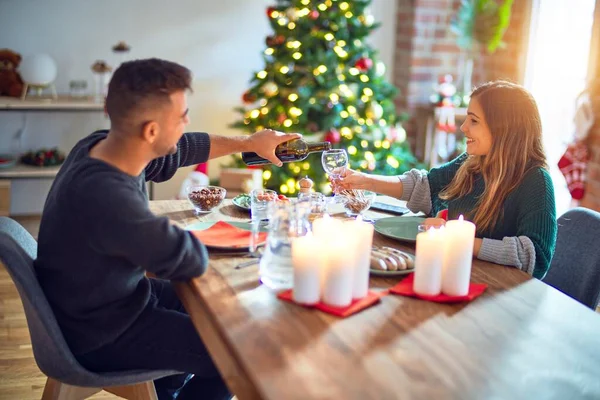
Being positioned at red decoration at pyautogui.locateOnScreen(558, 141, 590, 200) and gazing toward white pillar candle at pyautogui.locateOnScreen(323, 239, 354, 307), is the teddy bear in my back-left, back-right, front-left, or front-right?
front-right

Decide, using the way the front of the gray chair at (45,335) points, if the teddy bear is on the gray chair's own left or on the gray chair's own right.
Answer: on the gray chair's own left

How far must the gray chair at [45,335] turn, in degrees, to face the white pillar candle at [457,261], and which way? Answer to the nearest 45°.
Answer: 0° — it already faces it

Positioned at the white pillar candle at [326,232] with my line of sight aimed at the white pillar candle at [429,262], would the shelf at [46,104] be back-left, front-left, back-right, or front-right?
back-left

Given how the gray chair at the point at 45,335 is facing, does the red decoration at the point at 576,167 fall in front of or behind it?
in front

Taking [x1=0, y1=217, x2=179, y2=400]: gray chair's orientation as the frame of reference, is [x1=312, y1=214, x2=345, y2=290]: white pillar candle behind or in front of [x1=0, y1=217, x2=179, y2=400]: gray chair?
in front

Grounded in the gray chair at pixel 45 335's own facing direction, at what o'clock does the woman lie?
The woman is roughly at 12 o'clock from the gray chair.

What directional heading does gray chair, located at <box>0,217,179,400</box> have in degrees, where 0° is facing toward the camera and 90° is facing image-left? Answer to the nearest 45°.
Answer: approximately 270°

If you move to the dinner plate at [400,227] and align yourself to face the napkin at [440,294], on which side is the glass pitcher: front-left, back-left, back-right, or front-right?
front-right

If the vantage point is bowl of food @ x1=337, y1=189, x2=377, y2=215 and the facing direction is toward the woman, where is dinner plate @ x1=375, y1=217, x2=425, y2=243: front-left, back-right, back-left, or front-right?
front-right

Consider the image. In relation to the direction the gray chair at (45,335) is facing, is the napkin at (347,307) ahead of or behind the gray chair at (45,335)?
ahead

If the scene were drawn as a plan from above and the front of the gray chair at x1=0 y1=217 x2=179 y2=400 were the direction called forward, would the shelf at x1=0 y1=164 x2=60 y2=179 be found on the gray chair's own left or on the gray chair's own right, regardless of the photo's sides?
on the gray chair's own left
